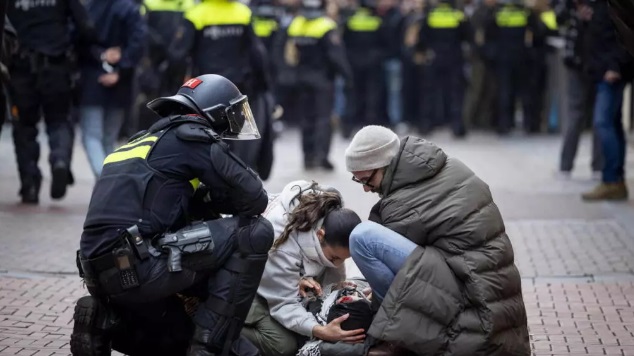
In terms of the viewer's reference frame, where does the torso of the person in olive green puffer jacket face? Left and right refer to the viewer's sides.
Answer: facing to the left of the viewer

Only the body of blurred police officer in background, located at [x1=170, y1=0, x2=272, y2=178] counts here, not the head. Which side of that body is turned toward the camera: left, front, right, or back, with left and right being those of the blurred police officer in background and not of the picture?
back

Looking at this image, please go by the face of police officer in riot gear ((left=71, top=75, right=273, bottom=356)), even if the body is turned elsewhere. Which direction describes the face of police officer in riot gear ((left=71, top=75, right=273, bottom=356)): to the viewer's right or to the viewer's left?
to the viewer's right

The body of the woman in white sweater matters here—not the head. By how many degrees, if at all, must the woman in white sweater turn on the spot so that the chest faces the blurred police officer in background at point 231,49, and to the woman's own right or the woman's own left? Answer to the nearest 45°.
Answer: approximately 135° to the woman's own left

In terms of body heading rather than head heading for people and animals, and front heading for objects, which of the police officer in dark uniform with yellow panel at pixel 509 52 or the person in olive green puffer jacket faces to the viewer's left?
the person in olive green puffer jacket

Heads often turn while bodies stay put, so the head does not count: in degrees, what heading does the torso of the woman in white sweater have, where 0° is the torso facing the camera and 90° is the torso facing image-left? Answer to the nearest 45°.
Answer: approximately 315°
